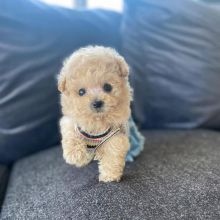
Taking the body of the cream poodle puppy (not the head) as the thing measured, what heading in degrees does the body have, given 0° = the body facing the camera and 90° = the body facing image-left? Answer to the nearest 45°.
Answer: approximately 0°

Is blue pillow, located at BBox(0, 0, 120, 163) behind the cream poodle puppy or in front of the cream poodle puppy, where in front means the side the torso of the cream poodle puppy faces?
behind
